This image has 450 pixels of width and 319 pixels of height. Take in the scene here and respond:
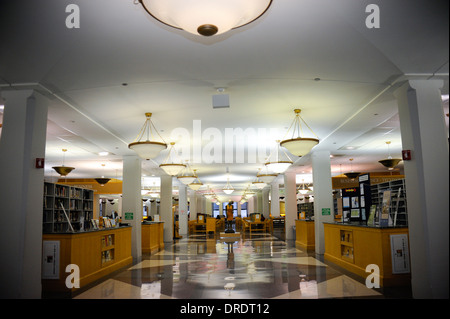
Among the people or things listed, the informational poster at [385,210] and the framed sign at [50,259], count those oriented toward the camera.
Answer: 2

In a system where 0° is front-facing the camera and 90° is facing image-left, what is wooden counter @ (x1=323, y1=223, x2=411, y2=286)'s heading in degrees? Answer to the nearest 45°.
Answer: approximately 45°

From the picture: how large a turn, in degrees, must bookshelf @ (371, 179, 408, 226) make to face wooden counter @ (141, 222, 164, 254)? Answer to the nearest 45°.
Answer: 0° — it already faces it

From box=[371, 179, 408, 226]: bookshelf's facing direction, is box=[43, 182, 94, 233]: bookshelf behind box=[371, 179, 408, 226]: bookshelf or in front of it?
in front

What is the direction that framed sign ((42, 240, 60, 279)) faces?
toward the camera

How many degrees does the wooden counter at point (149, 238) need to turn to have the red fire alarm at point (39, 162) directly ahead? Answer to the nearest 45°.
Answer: approximately 45° to its right

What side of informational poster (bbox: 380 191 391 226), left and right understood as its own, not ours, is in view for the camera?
front
